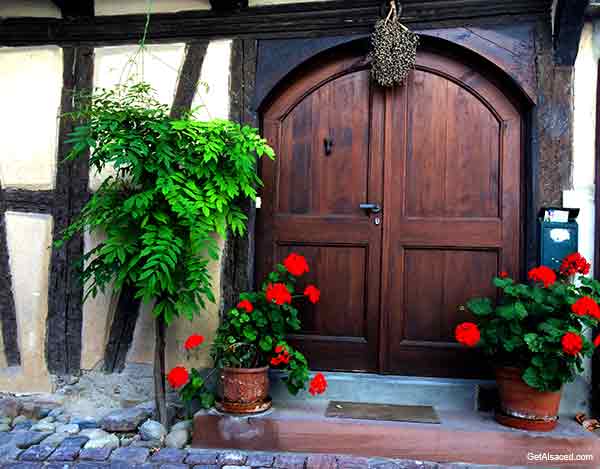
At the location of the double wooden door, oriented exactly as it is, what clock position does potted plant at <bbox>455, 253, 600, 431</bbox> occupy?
The potted plant is roughly at 10 o'clock from the double wooden door.

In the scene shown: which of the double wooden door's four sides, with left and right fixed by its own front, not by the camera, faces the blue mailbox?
left

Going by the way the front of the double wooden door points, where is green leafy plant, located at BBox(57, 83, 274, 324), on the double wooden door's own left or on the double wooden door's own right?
on the double wooden door's own right

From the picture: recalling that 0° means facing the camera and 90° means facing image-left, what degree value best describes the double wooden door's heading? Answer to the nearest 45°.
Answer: approximately 0°

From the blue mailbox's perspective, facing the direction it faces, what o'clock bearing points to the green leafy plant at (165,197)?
The green leafy plant is roughly at 2 o'clock from the blue mailbox.

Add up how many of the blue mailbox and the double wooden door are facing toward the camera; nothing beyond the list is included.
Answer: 2

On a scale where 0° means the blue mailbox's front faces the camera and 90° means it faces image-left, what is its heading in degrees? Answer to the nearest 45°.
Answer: approximately 0°
